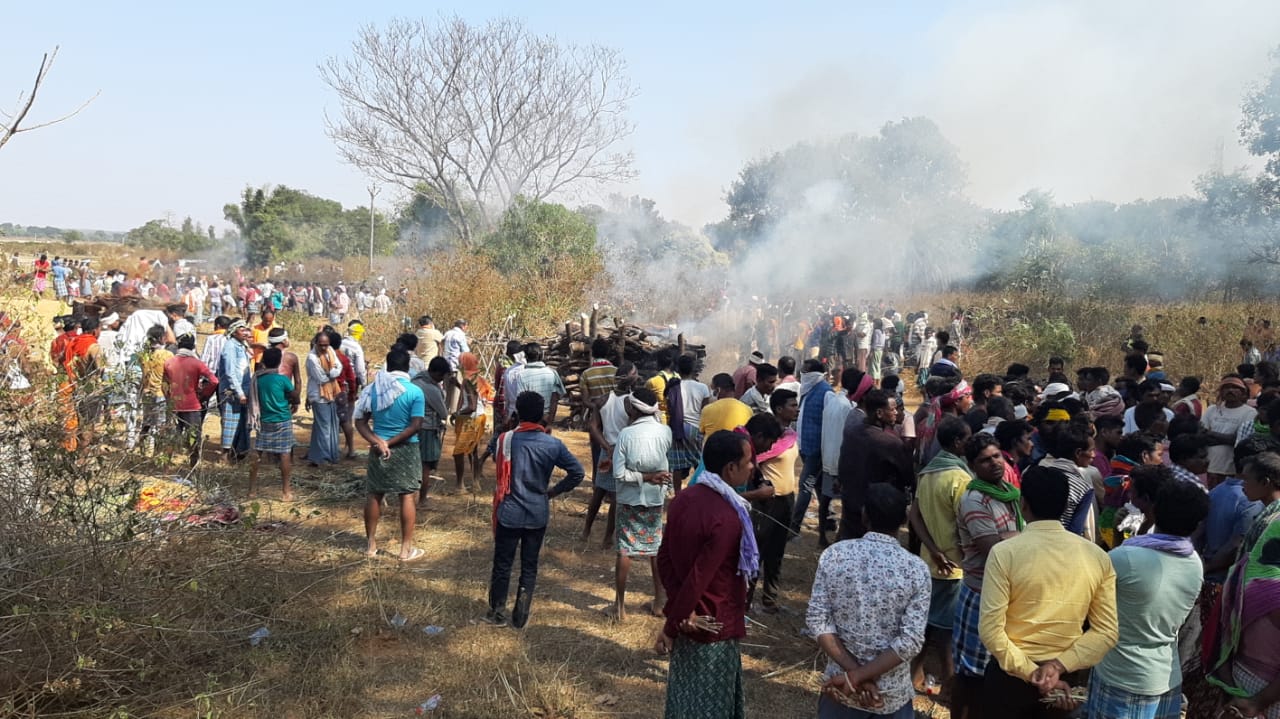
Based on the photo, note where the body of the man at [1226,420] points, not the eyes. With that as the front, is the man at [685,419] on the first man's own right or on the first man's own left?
on the first man's own right

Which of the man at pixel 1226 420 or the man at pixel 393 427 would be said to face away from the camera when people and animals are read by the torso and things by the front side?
the man at pixel 393 427

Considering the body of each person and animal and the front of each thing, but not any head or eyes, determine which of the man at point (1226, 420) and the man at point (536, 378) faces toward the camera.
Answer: the man at point (1226, 420)

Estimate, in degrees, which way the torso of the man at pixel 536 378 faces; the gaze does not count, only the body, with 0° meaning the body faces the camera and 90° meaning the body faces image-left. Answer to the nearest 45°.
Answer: approximately 180°

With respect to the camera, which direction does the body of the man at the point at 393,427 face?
away from the camera

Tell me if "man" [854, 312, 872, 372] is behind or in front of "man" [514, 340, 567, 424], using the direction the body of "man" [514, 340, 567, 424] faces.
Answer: in front

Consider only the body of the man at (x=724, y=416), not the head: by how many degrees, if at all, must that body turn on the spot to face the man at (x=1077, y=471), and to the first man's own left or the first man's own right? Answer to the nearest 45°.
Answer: approximately 135° to the first man's own right

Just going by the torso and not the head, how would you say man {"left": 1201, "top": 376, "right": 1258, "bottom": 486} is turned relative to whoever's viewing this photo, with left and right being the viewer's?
facing the viewer

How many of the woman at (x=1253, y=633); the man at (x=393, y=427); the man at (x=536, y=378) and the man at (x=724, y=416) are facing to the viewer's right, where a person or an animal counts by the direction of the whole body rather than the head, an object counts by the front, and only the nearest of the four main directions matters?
0

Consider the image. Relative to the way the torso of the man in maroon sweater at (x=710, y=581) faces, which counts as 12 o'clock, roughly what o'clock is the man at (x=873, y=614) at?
The man is roughly at 3 o'clock from the man in maroon sweater.

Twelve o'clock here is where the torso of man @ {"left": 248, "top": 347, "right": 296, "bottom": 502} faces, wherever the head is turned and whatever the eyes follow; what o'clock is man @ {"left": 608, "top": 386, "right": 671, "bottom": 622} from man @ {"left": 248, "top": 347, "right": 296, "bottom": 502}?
man @ {"left": 608, "top": 386, "right": 671, "bottom": 622} is roughly at 5 o'clock from man @ {"left": 248, "top": 347, "right": 296, "bottom": 502}.

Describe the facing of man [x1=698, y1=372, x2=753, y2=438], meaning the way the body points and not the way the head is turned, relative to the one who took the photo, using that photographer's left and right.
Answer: facing away from the viewer

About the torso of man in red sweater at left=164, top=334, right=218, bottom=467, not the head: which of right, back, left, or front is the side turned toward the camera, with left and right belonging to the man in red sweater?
back

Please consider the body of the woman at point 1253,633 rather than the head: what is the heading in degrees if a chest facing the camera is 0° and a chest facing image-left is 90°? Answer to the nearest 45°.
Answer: approximately 90°
